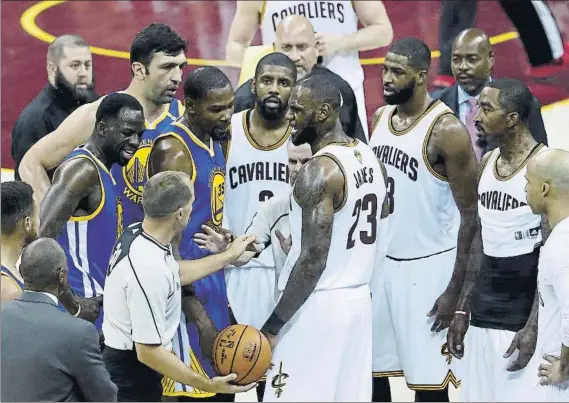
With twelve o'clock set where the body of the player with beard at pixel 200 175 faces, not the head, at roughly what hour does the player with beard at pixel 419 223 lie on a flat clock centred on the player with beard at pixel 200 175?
the player with beard at pixel 419 223 is roughly at 10 o'clock from the player with beard at pixel 200 175.

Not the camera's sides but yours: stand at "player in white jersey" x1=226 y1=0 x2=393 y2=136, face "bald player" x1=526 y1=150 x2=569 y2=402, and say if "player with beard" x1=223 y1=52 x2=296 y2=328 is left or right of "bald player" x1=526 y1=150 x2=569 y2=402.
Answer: right

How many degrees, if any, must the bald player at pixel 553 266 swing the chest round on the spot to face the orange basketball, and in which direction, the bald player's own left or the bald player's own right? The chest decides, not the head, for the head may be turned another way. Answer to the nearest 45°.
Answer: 0° — they already face it

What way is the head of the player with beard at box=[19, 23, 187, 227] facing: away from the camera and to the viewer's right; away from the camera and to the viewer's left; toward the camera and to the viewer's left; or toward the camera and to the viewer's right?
toward the camera and to the viewer's right

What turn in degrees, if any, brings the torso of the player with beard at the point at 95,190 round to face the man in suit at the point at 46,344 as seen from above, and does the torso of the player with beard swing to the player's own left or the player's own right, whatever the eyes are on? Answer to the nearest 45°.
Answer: approximately 90° to the player's own right

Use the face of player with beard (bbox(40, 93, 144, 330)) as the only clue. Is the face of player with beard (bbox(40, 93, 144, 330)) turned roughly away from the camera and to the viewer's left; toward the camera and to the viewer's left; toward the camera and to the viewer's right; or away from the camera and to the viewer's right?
toward the camera and to the viewer's right

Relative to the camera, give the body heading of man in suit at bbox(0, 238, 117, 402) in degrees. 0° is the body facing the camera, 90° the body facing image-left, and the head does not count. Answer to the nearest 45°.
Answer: approximately 225°

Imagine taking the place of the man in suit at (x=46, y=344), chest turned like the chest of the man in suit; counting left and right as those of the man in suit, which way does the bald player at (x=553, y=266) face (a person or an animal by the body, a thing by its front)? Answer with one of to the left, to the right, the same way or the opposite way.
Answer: to the left

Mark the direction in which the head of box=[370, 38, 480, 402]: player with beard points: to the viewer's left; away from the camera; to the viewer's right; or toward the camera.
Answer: to the viewer's left

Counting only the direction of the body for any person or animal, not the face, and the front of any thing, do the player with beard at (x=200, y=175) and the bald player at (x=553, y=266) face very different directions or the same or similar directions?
very different directions

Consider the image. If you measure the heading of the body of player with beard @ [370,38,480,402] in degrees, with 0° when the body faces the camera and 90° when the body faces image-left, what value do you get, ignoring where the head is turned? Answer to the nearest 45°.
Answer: approximately 45°

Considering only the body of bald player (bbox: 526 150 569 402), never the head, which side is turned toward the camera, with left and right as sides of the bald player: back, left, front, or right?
left

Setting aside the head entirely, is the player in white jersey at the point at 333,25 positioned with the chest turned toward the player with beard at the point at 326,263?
yes

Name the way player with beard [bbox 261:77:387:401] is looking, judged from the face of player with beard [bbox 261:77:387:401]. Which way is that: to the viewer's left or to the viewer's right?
to the viewer's left
